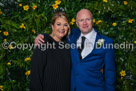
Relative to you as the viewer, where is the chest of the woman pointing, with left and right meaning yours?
facing the viewer and to the right of the viewer

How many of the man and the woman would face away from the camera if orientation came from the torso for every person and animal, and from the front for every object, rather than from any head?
0
